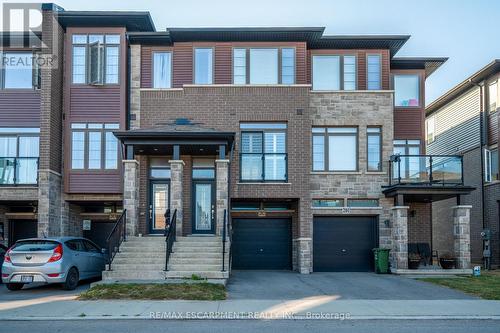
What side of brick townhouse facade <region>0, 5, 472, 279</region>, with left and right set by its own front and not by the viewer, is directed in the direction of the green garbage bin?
left

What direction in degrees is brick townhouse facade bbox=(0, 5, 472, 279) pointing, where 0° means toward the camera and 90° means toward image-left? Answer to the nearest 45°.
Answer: approximately 0°
